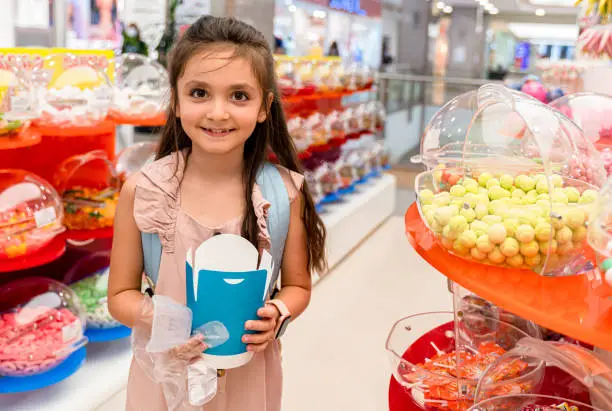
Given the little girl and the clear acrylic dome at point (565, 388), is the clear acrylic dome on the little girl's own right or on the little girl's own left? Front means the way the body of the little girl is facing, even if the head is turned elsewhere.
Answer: on the little girl's own left

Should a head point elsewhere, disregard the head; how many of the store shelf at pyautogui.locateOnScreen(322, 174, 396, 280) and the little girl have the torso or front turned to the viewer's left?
0

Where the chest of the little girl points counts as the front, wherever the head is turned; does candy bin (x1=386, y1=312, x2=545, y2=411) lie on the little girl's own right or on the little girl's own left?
on the little girl's own left

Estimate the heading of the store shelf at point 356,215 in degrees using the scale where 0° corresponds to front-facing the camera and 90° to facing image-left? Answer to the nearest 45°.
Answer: approximately 315°

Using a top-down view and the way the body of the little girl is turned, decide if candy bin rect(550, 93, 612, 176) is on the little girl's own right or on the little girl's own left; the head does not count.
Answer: on the little girl's own left

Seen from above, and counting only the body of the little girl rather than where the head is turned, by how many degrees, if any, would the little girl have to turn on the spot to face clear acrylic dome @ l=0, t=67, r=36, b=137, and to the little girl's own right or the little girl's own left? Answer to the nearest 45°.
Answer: approximately 135° to the little girl's own right

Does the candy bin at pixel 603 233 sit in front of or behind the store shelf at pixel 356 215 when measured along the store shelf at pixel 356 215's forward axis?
in front

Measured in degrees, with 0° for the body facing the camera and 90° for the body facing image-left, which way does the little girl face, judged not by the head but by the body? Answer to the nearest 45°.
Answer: approximately 0°

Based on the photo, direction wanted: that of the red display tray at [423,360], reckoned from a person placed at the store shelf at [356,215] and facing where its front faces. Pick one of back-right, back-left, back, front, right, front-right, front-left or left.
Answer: front-right
